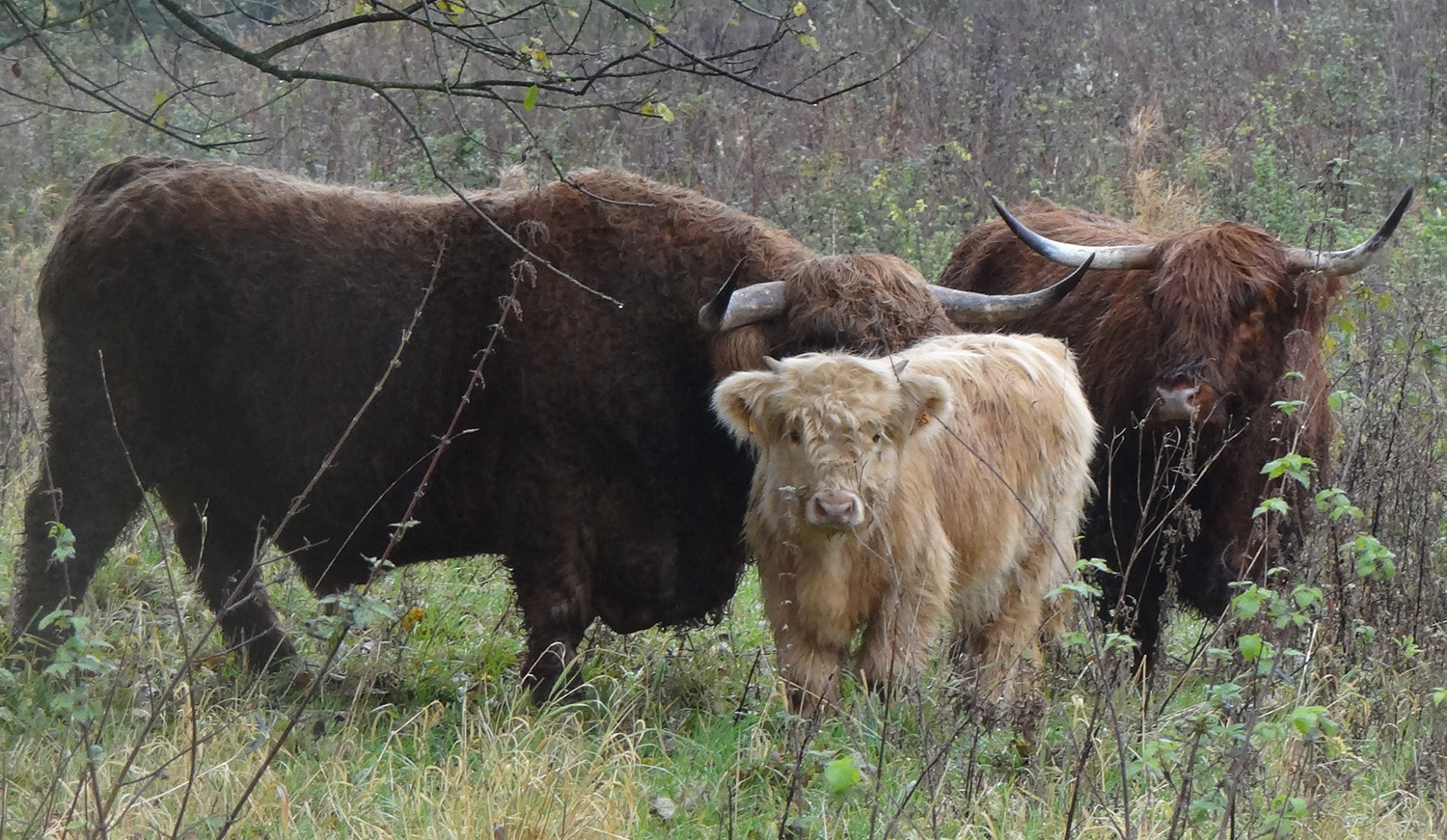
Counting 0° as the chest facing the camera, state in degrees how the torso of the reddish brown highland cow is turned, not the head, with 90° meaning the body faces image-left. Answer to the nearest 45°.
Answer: approximately 315°

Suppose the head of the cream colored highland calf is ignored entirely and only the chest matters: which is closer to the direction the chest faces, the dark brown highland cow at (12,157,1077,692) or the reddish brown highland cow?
the dark brown highland cow

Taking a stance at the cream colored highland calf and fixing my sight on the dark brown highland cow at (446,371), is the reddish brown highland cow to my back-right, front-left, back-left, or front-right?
back-right

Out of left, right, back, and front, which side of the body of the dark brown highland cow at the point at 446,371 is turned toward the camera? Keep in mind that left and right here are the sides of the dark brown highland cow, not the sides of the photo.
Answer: right

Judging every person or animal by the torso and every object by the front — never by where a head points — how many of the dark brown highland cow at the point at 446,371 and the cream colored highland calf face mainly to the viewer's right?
1

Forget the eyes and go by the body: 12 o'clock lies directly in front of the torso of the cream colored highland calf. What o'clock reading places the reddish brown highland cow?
The reddish brown highland cow is roughly at 6 o'clock from the cream colored highland calf.

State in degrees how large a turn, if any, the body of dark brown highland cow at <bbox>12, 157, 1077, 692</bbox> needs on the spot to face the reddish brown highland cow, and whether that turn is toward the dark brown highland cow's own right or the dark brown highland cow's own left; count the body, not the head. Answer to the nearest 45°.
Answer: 0° — it already faces it

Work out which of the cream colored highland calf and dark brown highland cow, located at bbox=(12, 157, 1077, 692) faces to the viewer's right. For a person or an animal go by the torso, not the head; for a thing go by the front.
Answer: the dark brown highland cow

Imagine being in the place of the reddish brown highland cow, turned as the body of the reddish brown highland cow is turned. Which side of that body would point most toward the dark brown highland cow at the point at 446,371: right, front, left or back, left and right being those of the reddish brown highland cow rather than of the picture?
right

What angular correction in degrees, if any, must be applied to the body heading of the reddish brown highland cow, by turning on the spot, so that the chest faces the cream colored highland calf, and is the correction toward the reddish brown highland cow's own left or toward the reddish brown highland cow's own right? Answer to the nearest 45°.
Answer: approximately 90° to the reddish brown highland cow's own right

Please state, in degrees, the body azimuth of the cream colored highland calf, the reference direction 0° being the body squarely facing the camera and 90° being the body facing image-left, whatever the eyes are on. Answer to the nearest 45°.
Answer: approximately 45°

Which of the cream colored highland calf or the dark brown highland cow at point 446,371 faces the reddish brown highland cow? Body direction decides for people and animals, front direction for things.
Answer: the dark brown highland cow
